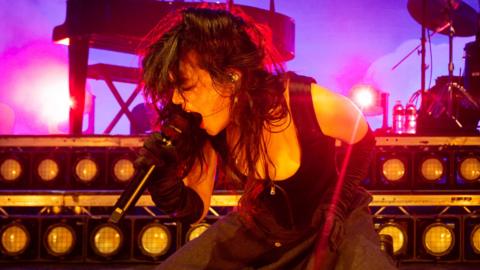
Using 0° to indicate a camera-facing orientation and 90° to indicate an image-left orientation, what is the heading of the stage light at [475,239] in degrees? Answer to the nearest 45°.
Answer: approximately 0°

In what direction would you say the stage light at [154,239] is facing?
toward the camera

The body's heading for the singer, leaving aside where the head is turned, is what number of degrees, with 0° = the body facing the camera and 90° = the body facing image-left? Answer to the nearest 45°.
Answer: approximately 45°

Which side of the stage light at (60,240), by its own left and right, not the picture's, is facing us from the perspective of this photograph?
front

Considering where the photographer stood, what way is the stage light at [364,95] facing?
facing the viewer

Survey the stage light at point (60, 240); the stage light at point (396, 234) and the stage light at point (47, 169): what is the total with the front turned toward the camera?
3

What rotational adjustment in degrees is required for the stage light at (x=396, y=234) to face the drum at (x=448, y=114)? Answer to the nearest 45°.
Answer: approximately 180°

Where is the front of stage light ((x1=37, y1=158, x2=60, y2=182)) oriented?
toward the camera
